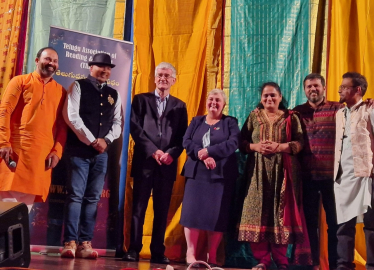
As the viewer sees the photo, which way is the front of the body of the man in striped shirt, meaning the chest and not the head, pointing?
toward the camera

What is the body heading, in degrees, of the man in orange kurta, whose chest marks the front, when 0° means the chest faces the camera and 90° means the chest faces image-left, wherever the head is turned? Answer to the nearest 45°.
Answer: approximately 315°

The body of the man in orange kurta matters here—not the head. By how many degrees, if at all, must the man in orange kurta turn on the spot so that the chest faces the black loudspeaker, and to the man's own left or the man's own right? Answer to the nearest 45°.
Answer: approximately 45° to the man's own right

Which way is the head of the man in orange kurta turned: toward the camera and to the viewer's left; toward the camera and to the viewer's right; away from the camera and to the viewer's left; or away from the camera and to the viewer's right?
toward the camera and to the viewer's right

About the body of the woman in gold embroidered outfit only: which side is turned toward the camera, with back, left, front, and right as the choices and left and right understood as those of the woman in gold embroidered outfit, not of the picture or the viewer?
front

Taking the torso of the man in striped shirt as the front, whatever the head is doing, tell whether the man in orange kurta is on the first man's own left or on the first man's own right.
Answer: on the first man's own right

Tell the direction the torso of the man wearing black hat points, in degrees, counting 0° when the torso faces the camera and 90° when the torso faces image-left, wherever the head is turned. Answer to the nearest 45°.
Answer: approximately 315°

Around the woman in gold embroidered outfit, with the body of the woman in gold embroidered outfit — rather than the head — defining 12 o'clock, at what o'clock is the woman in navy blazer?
The woman in navy blazer is roughly at 3 o'clock from the woman in gold embroidered outfit.

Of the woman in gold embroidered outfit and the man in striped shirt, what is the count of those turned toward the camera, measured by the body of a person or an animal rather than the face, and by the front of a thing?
2

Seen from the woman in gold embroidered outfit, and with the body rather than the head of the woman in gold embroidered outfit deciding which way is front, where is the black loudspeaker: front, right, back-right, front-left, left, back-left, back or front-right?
front-right
